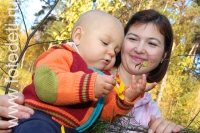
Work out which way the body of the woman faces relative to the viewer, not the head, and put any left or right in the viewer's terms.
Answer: facing the viewer and to the left of the viewer
